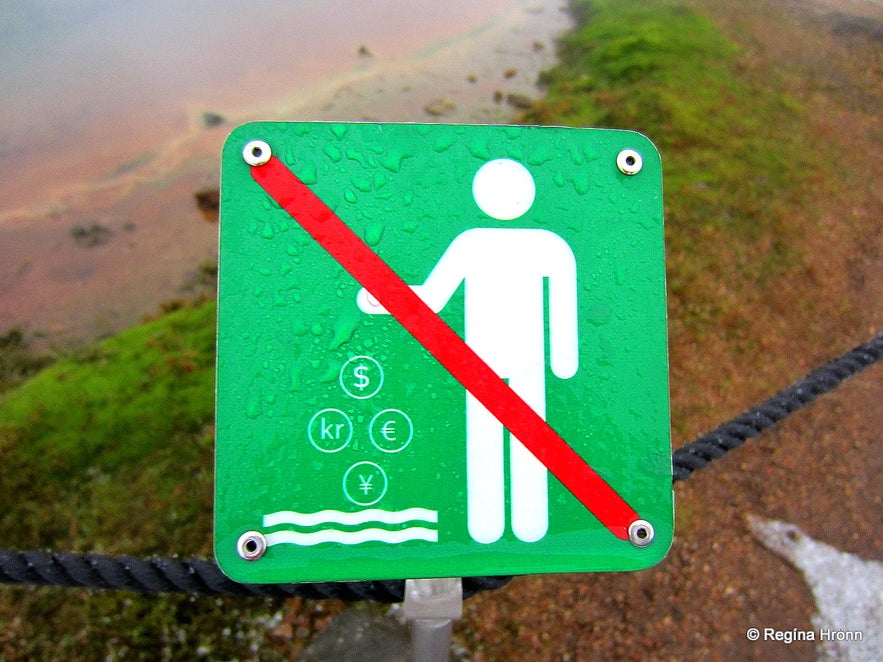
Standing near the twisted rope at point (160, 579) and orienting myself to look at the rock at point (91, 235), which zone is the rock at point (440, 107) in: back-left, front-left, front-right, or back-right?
front-right

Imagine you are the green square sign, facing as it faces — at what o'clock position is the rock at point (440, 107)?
The rock is roughly at 6 o'clock from the green square sign.

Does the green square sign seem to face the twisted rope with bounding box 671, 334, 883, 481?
no

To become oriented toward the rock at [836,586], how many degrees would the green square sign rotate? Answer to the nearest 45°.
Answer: approximately 135° to its left

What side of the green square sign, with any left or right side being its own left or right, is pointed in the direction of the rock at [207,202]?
back

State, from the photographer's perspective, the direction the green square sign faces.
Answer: facing the viewer

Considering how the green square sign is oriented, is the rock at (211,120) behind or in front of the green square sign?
behind

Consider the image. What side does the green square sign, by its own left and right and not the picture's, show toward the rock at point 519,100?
back
